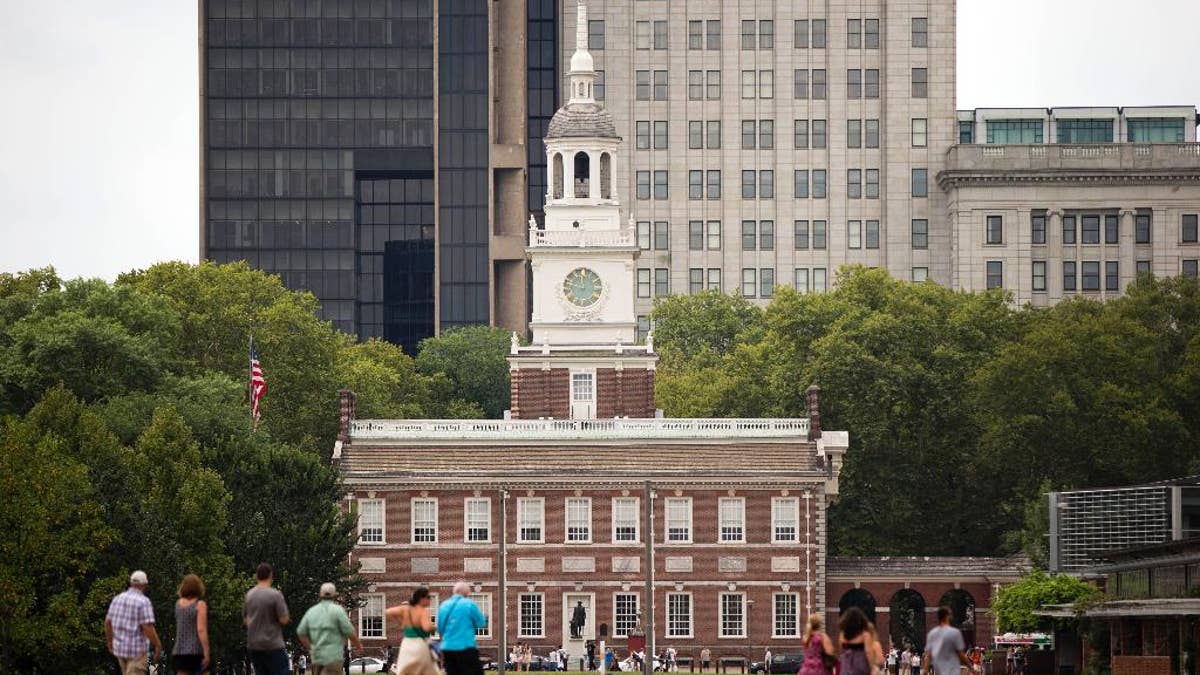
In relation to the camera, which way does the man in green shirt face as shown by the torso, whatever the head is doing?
away from the camera

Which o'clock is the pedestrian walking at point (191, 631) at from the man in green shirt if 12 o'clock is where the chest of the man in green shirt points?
The pedestrian walking is roughly at 9 o'clock from the man in green shirt.

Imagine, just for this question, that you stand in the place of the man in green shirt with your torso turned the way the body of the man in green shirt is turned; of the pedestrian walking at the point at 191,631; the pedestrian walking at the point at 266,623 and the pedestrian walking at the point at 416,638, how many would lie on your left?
2

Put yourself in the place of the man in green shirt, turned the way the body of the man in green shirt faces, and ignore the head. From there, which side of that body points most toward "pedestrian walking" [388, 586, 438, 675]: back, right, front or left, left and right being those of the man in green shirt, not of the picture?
right

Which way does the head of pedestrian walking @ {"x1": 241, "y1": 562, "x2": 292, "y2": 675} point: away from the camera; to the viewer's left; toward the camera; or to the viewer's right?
away from the camera

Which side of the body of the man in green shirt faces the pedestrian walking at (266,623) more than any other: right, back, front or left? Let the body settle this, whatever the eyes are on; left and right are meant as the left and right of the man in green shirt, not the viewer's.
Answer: left

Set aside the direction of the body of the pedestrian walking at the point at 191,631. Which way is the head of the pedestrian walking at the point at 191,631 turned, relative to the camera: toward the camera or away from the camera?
away from the camera

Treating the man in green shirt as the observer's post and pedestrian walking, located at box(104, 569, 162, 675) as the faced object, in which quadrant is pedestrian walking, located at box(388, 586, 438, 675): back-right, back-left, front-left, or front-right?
back-right

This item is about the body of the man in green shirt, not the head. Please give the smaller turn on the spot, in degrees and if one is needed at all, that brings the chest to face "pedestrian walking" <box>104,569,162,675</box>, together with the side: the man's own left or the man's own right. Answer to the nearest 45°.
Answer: approximately 90° to the man's own left
